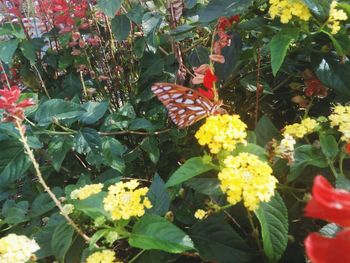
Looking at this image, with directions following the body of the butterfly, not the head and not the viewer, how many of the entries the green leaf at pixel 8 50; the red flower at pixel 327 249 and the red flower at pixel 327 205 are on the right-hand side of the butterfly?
2

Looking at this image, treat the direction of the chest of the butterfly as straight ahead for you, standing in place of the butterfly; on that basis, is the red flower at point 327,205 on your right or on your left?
on your right

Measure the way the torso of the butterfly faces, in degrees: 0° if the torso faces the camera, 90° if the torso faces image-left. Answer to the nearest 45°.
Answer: approximately 270°

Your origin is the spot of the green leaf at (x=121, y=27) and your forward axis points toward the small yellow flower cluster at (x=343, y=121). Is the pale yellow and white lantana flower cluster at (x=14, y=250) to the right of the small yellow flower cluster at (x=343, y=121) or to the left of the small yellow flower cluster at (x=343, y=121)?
right
